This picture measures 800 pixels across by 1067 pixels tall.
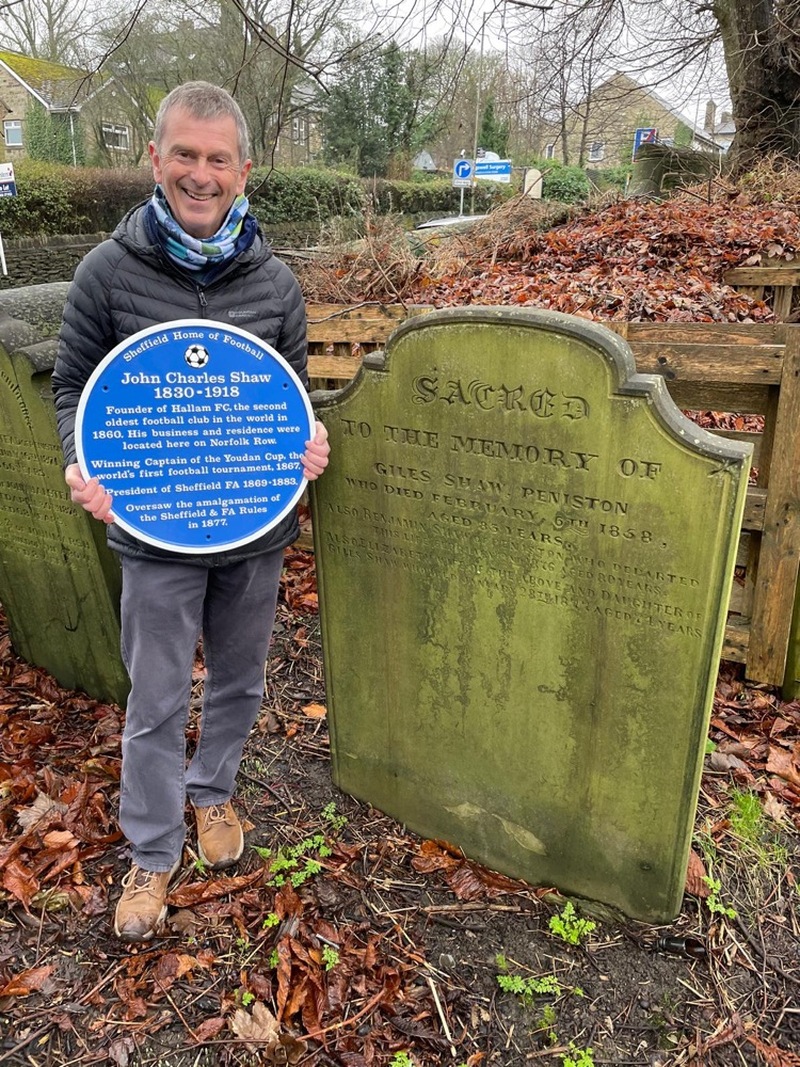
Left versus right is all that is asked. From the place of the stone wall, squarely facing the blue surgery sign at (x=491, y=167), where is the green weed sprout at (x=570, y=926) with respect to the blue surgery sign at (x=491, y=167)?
right

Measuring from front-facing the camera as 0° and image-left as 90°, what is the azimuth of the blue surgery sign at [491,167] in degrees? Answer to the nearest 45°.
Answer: approximately 0°

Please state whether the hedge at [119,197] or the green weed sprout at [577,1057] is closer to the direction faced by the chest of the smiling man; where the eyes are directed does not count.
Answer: the green weed sprout

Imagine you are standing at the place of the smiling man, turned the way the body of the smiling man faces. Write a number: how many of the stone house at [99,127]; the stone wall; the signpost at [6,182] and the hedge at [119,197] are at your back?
4

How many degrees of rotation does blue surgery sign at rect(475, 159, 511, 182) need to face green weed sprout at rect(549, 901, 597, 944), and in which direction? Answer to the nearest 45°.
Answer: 0° — it already faces it

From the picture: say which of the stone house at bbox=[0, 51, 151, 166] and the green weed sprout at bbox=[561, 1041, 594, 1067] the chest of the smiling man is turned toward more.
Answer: the green weed sprout

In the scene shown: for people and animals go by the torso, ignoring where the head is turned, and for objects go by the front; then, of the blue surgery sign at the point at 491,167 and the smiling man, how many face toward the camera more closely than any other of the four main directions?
2

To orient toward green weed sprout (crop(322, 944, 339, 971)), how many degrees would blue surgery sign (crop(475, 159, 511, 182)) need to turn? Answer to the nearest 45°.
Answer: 0° — it already faces it

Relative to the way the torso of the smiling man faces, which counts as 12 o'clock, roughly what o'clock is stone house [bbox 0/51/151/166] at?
The stone house is roughly at 6 o'clock from the smiling man.
